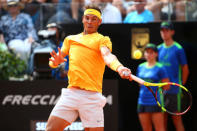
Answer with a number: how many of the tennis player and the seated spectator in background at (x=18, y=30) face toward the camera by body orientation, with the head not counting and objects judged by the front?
2

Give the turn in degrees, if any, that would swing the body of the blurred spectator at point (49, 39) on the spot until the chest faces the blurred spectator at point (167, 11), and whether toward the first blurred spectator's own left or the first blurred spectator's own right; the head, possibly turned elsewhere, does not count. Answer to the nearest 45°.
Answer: approximately 135° to the first blurred spectator's own left

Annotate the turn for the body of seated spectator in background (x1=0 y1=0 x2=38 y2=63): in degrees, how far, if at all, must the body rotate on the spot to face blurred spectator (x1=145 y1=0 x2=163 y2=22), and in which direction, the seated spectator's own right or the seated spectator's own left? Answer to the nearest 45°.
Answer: approximately 90° to the seated spectator's own left

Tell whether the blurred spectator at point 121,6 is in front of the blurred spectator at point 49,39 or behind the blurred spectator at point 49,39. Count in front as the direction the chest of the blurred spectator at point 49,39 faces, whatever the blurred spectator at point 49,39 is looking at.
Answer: behind

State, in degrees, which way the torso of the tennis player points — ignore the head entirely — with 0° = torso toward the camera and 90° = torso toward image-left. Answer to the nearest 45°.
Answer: approximately 0°

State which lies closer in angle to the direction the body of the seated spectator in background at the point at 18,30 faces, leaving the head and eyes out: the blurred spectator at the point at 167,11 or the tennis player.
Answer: the tennis player

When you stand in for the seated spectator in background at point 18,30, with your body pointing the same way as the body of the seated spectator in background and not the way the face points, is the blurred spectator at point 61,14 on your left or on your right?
on your left

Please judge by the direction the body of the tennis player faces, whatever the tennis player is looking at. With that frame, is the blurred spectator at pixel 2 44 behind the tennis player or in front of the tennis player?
behind

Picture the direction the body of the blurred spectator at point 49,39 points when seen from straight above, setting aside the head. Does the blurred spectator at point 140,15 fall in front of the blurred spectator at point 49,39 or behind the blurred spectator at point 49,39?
behind
